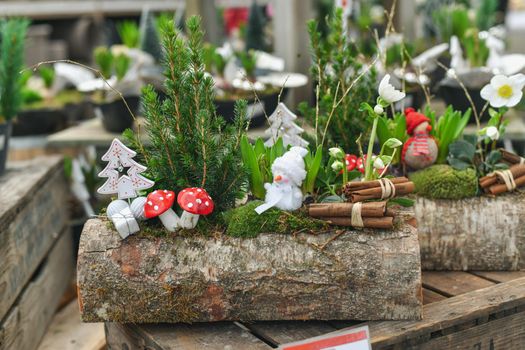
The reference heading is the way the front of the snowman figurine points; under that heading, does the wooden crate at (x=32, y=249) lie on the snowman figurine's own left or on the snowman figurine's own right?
on the snowman figurine's own right

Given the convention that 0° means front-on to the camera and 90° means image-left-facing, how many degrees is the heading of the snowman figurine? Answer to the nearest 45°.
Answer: approximately 45°

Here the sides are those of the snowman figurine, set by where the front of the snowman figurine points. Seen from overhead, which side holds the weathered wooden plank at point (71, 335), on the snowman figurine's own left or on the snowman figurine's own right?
on the snowman figurine's own right

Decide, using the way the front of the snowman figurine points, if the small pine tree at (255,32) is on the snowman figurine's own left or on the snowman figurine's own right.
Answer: on the snowman figurine's own right
